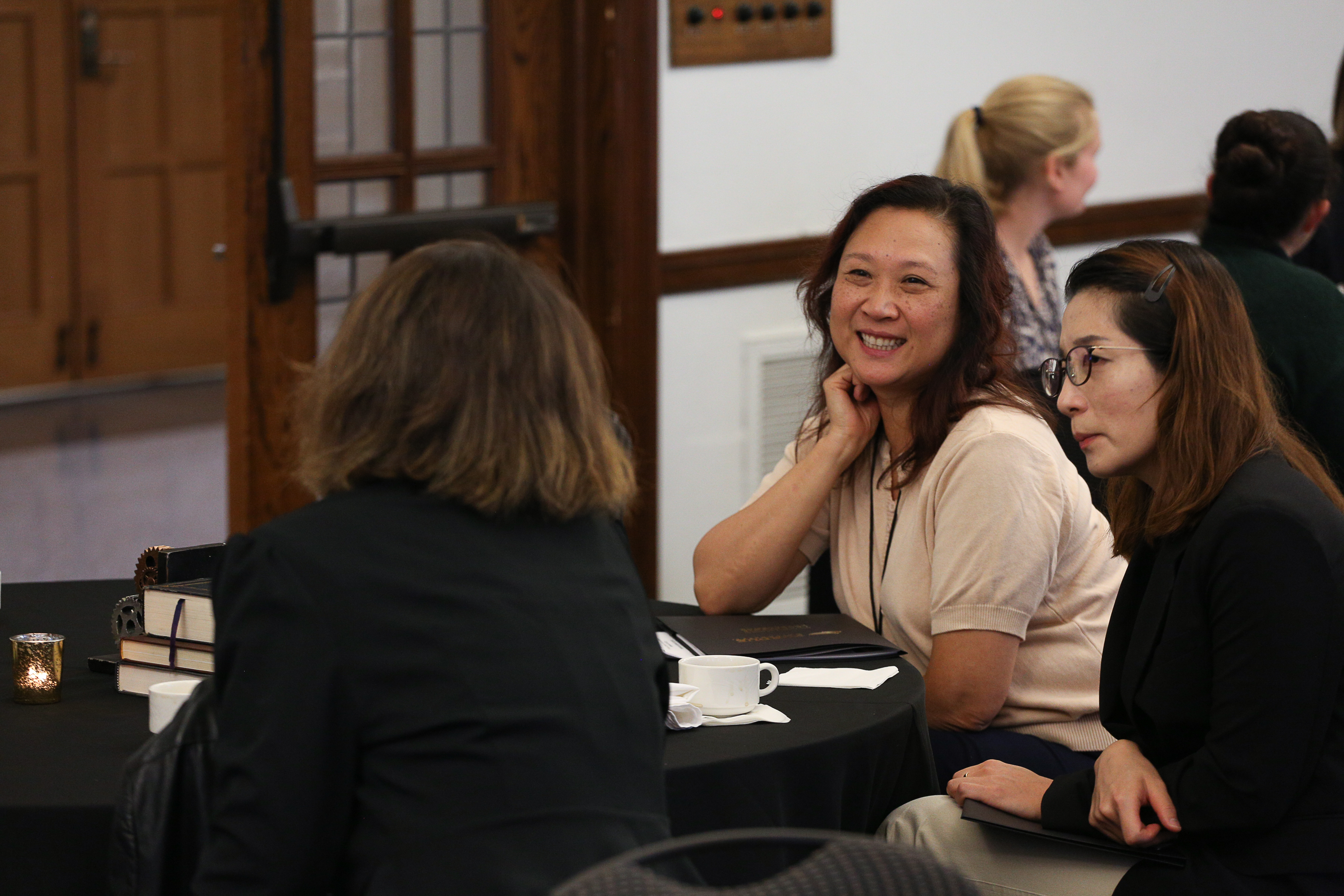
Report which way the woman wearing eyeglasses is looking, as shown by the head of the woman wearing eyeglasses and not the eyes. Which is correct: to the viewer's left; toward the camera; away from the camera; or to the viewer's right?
to the viewer's left

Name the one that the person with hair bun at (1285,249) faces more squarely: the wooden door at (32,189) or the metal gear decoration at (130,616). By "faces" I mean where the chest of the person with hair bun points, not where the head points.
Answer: the wooden door

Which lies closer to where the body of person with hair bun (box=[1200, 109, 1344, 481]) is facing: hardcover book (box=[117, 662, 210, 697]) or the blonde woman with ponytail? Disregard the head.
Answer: the blonde woman with ponytail

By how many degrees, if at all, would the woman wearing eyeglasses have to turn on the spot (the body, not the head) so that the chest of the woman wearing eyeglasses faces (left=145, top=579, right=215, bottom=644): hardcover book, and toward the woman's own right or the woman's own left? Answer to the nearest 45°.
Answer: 0° — they already face it

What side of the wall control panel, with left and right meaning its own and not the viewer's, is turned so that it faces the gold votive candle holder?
front

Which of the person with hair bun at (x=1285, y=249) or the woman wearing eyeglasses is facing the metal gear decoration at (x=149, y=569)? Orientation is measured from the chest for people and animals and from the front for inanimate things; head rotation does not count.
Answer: the woman wearing eyeglasses

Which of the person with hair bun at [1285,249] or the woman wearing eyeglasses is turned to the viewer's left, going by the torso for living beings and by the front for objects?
the woman wearing eyeglasses

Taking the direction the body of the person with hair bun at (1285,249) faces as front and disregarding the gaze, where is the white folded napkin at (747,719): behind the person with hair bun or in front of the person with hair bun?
behind

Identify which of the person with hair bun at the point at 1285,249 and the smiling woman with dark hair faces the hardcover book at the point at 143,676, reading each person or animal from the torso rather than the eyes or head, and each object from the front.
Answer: the smiling woman with dark hair

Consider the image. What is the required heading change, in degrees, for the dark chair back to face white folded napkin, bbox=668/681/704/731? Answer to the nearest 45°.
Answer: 0° — it already faces it

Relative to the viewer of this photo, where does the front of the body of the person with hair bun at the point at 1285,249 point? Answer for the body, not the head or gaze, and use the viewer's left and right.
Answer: facing away from the viewer and to the right of the viewer

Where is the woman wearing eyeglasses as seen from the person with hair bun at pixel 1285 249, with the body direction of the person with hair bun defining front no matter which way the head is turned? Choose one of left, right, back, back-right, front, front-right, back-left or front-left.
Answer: back-right

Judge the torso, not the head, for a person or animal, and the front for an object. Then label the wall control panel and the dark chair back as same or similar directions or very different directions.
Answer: very different directions
